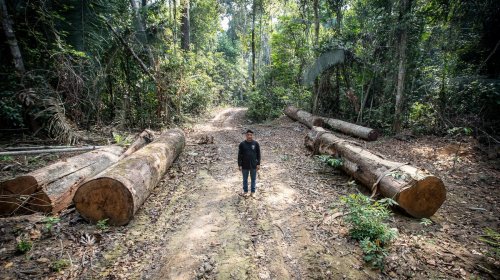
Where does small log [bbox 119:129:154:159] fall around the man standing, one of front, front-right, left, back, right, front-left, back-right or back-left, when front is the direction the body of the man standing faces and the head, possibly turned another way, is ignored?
back-right

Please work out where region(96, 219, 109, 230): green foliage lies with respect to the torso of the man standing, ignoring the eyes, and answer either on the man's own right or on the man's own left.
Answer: on the man's own right

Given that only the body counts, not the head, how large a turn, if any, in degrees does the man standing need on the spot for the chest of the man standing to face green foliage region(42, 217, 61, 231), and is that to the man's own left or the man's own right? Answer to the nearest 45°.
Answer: approximately 45° to the man's own right

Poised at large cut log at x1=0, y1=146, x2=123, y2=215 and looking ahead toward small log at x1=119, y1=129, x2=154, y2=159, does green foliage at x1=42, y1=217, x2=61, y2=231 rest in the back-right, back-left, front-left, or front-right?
back-right

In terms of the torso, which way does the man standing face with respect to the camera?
toward the camera

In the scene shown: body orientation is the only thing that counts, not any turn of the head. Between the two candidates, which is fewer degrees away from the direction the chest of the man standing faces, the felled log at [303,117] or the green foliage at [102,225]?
the green foliage

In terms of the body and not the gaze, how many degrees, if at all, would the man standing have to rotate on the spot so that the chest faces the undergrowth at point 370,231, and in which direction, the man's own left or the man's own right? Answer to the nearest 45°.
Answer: approximately 45° to the man's own left

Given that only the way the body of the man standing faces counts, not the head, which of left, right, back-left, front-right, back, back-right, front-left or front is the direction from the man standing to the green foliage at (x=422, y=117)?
back-left

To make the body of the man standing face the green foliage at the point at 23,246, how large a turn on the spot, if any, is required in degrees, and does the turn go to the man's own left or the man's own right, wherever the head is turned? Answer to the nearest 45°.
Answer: approximately 45° to the man's own right
